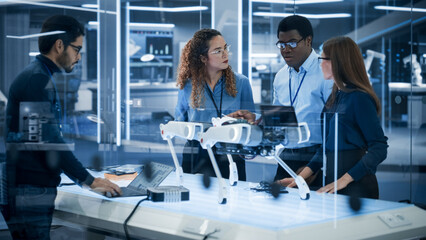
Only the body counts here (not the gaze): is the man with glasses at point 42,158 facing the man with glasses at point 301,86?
yes

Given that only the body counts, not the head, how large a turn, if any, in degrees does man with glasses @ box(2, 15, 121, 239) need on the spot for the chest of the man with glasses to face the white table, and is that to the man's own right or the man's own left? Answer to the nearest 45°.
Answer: approximately 45° to the man's own right

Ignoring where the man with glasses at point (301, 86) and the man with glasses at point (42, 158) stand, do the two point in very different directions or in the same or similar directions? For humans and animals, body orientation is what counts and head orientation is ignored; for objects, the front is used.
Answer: very different directions

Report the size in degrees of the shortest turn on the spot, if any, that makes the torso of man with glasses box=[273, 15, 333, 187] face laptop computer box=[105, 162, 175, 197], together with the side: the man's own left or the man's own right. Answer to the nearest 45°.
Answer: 0° — they already face it

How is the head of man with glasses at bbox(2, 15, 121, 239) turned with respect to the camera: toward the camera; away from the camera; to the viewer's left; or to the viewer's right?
to the viewer's right

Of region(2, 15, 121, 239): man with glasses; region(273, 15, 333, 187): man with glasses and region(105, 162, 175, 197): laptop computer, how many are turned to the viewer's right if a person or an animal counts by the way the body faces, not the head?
1

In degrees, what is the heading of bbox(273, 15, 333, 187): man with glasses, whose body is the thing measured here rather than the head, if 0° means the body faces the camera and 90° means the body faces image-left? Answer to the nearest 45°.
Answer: approximately 45°

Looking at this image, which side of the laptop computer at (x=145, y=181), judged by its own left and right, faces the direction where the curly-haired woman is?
back

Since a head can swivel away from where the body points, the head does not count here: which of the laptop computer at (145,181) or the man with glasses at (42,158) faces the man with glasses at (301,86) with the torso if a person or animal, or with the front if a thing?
the man with glasses at (42,158)

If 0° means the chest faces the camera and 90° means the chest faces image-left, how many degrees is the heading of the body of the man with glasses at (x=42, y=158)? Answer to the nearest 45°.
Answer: approximately 270°

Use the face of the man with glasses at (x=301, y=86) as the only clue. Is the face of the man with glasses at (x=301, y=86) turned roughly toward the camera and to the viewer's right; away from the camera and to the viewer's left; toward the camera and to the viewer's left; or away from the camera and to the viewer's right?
toward the camera and to the viewer's left

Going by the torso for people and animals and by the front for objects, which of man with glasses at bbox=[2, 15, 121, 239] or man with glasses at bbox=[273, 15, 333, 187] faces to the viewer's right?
man with glasses at bbox=[2, 15, 121, 239]

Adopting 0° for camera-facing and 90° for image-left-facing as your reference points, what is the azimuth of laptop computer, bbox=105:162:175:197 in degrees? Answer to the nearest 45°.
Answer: approximately 45°
